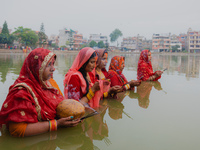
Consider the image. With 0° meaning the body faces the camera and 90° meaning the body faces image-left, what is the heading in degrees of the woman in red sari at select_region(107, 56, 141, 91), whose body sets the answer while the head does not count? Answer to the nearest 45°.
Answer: approximately 270°

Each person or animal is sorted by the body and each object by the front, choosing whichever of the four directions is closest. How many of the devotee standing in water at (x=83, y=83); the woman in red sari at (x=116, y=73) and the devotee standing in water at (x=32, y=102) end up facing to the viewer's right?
3

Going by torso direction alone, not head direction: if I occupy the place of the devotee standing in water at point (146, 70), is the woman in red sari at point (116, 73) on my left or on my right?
on my right

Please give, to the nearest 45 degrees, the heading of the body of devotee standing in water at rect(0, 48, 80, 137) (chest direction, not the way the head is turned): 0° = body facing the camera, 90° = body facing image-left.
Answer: approximately 270°

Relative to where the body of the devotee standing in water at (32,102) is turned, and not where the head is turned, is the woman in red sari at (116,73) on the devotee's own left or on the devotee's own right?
on the devotee's own left

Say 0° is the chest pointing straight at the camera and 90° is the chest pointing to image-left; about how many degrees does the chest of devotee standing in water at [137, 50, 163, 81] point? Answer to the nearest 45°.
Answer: approximately 270°

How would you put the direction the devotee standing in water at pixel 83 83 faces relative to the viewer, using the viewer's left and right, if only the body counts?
facing to the right of the viewer

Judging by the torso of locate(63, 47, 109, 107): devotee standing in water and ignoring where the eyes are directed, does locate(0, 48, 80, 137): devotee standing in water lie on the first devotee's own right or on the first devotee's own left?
on the first devotee's own right

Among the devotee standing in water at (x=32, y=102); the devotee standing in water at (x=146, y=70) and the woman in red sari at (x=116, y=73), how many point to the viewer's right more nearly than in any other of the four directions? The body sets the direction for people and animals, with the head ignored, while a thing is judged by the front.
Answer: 3
